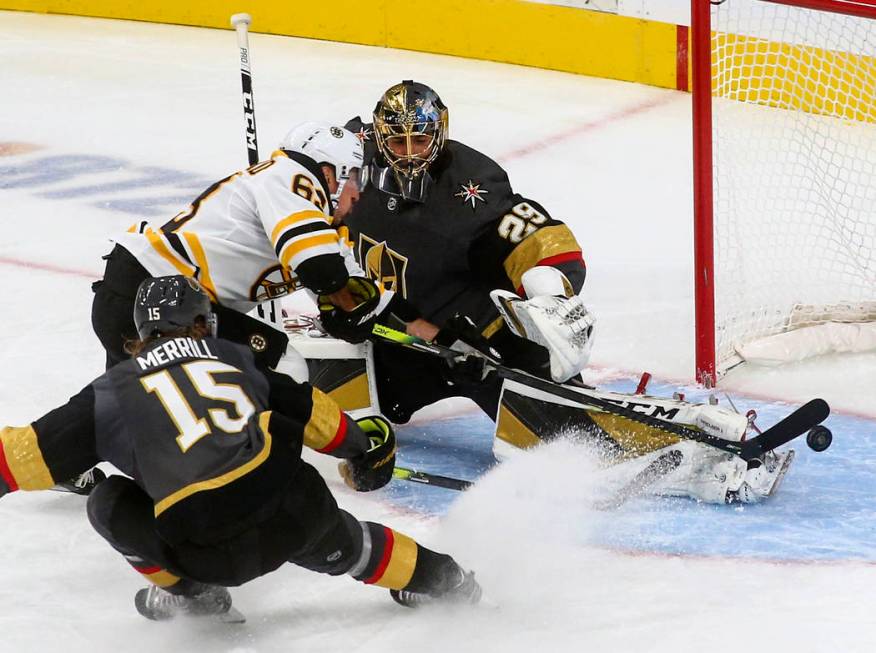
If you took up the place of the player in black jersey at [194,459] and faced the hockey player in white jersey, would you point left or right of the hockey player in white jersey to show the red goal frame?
right

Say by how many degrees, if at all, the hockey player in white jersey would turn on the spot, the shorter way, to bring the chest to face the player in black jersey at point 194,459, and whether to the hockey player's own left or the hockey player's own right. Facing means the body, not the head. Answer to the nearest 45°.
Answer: approximately 90° to the hockey player's own right

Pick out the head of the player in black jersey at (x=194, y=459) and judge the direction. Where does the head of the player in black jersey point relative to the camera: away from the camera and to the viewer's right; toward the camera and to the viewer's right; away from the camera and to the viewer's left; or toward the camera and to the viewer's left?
away from the camera and to the viewer's right

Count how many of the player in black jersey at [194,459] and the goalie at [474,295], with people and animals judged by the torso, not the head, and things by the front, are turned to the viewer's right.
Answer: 0

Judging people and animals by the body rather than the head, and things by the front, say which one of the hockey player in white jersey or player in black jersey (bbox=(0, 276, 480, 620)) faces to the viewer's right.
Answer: the hockey player in white jersey

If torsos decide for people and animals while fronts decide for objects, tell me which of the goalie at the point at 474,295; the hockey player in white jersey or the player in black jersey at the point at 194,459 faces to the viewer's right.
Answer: the hockey player in white jersey

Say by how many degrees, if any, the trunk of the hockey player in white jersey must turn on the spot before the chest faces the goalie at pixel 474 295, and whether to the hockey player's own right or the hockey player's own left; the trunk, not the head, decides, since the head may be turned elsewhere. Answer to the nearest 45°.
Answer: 0° — they already face them

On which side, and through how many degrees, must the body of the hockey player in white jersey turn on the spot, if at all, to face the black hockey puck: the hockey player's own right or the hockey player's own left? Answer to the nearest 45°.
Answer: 0° — they already face it

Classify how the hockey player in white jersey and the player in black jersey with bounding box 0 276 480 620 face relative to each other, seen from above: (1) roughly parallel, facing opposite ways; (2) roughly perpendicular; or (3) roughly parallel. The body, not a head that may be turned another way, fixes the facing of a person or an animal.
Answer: roughly perpendicular

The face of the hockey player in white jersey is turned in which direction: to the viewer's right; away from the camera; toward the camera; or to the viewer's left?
to the viewer's right

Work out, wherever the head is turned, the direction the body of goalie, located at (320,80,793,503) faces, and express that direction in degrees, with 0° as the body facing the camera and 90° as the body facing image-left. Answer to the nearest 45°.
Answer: approximately 45°

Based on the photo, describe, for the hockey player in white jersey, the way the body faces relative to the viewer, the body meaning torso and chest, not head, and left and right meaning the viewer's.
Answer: facing to the right of the viewer

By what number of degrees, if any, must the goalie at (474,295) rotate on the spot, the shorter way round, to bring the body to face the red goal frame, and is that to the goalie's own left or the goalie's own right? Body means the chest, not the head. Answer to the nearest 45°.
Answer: approximately 180°

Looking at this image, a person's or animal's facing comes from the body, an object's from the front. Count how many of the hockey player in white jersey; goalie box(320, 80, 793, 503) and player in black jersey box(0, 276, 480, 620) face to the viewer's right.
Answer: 1

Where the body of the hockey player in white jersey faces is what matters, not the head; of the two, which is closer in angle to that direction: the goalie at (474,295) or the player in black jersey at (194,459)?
the goalie

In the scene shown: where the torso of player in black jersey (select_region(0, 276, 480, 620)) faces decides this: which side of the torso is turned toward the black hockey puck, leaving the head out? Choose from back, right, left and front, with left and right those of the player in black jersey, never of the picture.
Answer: right

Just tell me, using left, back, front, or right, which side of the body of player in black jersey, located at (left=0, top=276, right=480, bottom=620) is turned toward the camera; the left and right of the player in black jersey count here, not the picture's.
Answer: back
